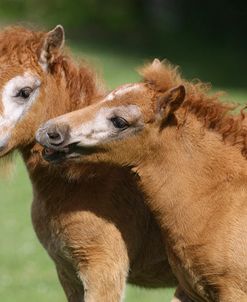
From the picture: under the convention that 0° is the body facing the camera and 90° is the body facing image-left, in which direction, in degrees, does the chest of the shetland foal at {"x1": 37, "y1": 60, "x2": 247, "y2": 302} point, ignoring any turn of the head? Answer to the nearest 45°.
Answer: approximately 90°
